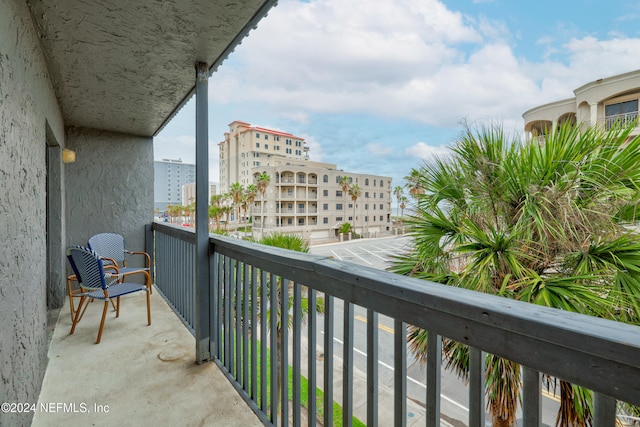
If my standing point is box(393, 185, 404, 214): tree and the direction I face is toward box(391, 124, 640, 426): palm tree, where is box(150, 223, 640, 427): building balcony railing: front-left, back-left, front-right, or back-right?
front-right

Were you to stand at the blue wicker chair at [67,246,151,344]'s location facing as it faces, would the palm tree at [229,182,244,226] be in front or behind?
in front

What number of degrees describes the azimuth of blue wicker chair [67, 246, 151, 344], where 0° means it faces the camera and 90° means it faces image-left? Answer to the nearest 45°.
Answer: approximately 225°

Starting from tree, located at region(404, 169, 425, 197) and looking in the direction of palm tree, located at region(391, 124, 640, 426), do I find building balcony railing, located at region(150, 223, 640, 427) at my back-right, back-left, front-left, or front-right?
front-right

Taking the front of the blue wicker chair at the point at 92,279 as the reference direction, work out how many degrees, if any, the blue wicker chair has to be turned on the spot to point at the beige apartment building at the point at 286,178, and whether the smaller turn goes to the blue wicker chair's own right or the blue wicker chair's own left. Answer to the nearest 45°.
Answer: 0° — it already faces it
